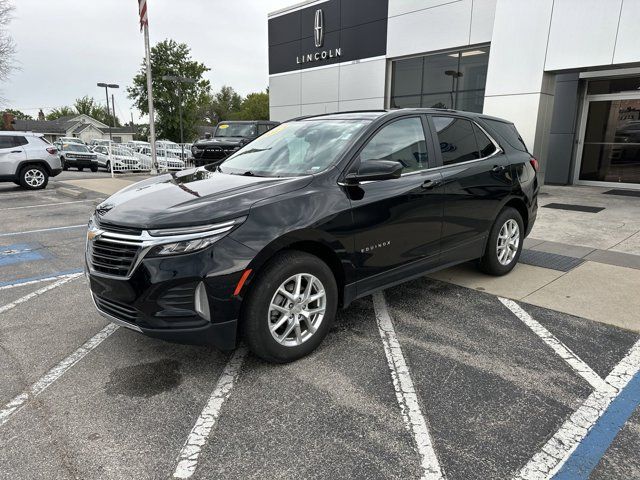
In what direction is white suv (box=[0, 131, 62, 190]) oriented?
to the viewer's left

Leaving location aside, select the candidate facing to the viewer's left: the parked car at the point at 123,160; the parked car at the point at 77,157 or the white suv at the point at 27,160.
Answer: the white suv

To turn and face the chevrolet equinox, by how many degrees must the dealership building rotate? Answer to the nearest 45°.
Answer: approximately 45° to its left

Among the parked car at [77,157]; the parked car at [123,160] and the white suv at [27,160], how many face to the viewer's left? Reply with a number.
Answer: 1

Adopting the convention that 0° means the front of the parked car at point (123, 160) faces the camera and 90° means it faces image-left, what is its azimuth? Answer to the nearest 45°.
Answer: approximately 315°

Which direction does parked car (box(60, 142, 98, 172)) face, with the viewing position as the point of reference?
facing the viewer and to the right of the viewer

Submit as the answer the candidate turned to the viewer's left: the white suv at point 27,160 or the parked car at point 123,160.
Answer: the white suv

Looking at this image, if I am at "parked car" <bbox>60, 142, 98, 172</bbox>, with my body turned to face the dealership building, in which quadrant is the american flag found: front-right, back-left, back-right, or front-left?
front-right

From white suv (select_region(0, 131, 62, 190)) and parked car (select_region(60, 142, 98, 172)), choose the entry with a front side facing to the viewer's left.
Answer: the white suv

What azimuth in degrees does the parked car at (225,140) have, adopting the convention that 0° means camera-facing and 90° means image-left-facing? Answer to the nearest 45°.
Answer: approximately 45°

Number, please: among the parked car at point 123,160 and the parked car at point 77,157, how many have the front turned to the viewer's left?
0
